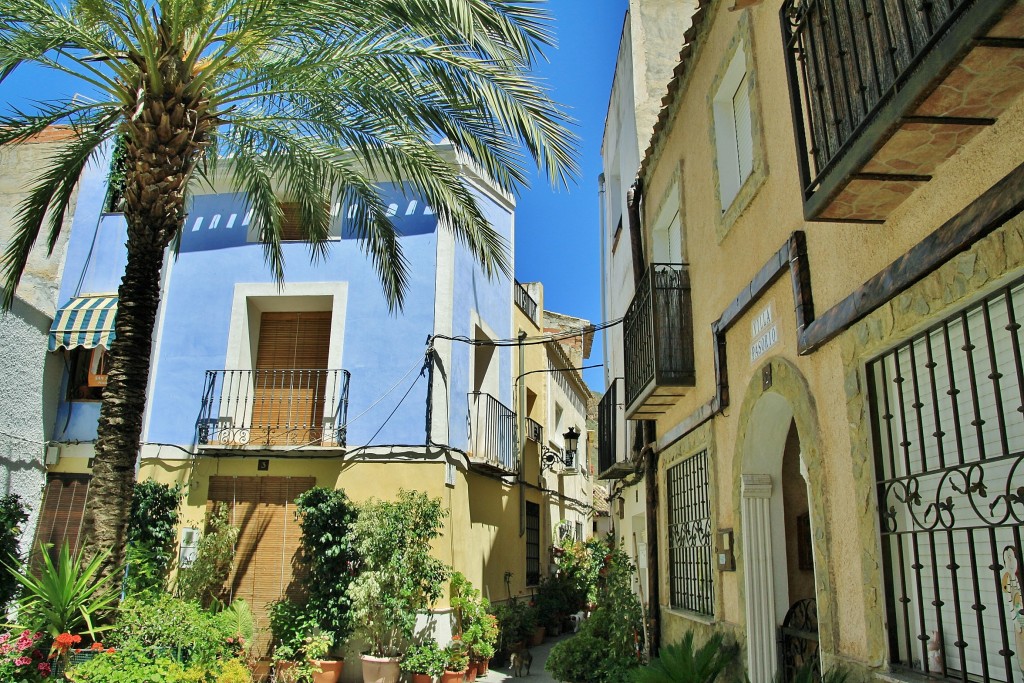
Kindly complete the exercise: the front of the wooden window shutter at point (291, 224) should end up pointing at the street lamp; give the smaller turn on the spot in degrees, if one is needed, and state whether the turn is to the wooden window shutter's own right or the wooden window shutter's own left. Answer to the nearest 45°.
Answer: approximately 135° to the wooden window shutter's own left

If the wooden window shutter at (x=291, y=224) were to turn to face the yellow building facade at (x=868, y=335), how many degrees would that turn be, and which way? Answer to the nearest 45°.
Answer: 0° — it already faces it

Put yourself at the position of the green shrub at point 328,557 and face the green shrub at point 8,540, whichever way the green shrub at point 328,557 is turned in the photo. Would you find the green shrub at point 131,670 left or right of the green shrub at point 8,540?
left

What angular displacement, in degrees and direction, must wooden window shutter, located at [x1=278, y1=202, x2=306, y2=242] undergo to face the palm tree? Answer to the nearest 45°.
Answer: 0° — it already faces it

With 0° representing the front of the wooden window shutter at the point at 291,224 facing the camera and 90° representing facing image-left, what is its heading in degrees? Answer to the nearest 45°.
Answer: approximately 0°
